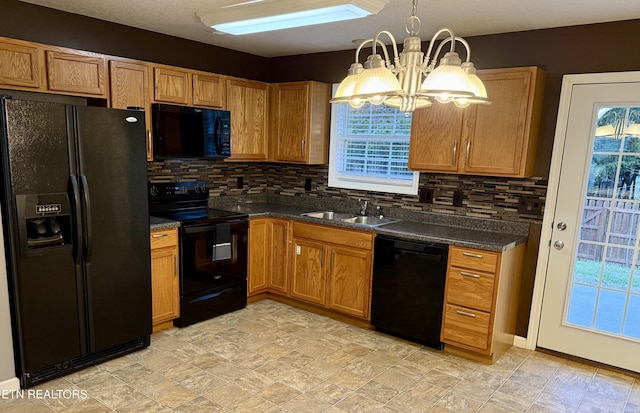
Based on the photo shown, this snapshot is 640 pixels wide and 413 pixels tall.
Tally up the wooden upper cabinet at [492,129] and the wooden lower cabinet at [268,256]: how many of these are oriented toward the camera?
2

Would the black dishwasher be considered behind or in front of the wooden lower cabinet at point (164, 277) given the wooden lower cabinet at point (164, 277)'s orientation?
in front

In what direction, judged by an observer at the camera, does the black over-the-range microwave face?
facing the viewer and to the right of the viewer

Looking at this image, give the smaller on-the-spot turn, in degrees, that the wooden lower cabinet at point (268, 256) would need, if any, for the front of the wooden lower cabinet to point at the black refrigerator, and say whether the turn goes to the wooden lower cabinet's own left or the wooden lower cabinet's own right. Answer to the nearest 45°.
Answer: approximately 45° to the wooden lower cabinet's own right

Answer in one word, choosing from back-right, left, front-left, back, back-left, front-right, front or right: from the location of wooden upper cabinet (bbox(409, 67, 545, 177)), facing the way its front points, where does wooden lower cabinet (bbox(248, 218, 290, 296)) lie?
right

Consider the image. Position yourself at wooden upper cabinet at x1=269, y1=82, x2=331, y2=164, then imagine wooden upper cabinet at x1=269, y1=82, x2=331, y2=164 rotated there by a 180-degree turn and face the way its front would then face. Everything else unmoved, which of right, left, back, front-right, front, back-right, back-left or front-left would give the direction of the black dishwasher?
right

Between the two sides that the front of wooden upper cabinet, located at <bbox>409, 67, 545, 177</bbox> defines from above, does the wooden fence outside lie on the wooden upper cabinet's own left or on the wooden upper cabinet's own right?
on the wooden upper cabinet's own left

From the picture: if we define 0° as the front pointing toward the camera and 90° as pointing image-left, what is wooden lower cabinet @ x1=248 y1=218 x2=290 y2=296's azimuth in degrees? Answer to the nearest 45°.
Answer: approximately 0°

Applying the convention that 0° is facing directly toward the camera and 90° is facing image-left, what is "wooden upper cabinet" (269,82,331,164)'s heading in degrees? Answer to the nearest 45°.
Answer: approximately 45°
